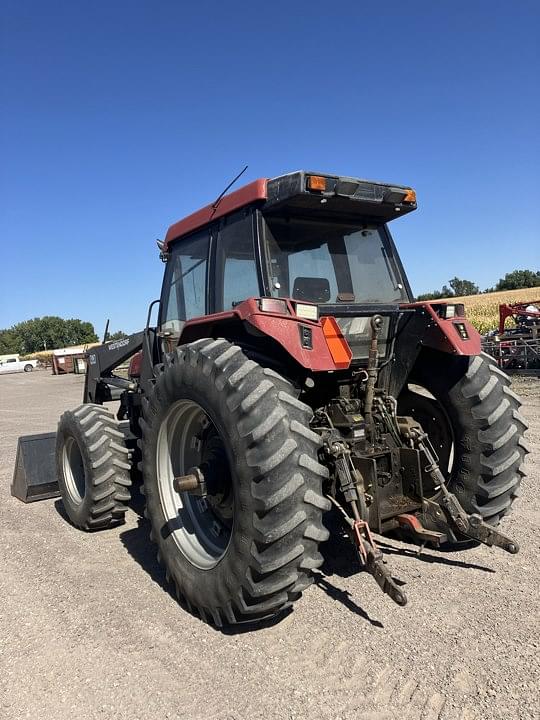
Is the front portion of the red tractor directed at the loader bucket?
yes

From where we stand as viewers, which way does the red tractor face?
facing away from the viewer and to the left of the viewer

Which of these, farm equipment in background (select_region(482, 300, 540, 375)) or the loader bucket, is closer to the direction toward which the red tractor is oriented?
the loader bucket

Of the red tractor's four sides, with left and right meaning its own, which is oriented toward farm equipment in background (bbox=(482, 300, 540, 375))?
right

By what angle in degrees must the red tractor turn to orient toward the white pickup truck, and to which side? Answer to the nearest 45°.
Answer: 0° — it already faces it
